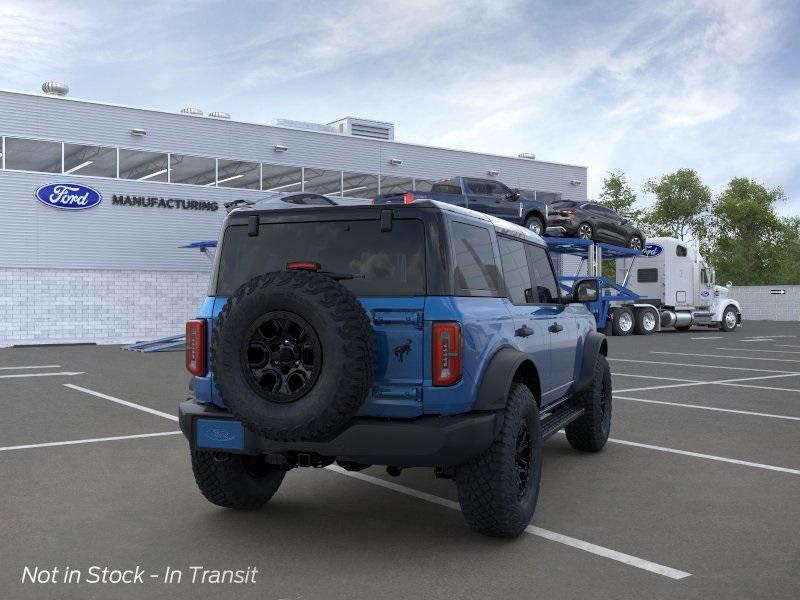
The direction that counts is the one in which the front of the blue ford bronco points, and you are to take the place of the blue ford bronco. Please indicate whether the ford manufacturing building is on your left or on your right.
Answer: on your left

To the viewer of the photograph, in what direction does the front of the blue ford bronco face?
facing away from the viewer and to the right of the viewer

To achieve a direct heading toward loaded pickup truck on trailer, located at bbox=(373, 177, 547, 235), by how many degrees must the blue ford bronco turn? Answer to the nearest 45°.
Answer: approximately 45° to its left

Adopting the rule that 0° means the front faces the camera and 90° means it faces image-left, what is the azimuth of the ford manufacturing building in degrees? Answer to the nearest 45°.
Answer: approximately 315°

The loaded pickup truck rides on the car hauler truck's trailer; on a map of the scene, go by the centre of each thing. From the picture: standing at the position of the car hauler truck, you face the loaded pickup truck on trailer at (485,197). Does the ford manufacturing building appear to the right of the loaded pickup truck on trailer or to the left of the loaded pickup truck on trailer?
right

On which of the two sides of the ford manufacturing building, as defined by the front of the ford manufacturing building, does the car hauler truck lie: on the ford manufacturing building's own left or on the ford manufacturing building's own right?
on the ford manufacturing building's own left
